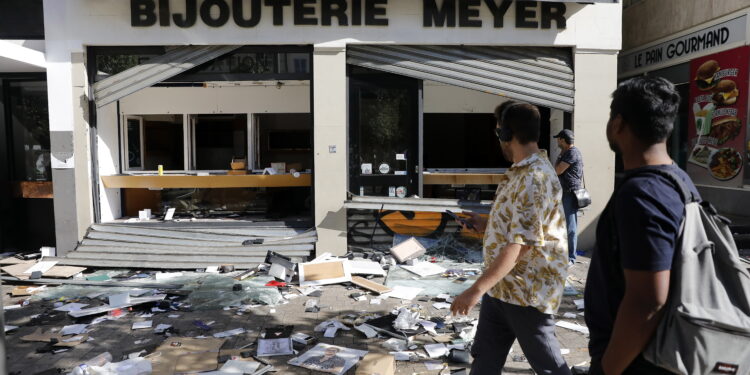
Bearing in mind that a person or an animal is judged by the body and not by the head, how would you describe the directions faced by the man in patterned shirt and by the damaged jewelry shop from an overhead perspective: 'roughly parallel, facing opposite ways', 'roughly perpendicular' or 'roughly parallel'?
roughly perpendicular

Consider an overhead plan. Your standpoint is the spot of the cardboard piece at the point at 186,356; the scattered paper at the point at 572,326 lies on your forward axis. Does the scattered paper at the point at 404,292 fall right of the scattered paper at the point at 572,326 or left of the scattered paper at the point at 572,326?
left

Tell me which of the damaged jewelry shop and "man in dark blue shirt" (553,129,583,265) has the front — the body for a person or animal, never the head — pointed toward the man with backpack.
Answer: the damaged jewelry shop

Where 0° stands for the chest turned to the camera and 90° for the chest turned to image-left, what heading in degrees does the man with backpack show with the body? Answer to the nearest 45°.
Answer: approximately 90°

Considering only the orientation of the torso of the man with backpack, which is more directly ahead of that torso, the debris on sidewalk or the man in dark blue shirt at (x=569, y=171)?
the debris on sidewalk

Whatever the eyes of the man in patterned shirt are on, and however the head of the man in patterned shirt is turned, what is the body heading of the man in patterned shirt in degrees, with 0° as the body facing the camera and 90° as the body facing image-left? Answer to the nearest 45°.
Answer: approximately 90°

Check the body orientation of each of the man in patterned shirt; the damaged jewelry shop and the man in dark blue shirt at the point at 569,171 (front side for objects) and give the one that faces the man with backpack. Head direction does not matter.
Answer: the damaged jewelry shop

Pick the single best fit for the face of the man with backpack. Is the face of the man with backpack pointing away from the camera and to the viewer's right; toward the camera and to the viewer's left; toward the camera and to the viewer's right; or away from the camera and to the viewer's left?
away from the camera and to the viewer's left
